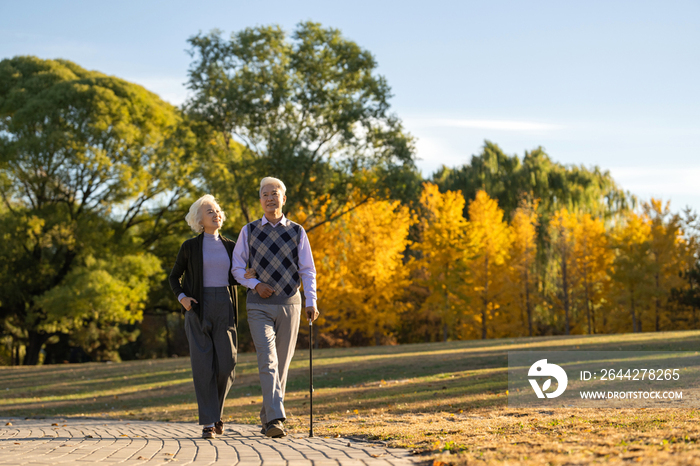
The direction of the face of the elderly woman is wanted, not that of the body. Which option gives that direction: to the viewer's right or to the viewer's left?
to the viewer's right

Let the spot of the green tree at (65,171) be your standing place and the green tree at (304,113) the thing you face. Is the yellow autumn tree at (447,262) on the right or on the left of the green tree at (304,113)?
left

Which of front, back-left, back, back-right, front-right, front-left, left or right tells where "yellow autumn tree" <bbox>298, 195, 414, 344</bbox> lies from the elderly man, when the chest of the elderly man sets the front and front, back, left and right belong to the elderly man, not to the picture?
back

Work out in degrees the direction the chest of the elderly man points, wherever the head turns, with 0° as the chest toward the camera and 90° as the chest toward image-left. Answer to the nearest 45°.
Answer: approximately 0°

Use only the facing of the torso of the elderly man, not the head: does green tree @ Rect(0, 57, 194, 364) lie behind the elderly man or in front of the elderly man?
behind

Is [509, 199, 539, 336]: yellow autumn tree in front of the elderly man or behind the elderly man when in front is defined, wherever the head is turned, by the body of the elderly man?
behind

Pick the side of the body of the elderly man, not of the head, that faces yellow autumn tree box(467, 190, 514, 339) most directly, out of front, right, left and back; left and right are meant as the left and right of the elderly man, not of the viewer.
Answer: back

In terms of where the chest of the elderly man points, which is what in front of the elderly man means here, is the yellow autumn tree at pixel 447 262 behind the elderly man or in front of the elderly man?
behind

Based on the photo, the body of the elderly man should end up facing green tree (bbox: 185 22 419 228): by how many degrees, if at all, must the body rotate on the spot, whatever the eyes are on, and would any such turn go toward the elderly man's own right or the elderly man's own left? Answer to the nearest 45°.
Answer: approximately 180°
